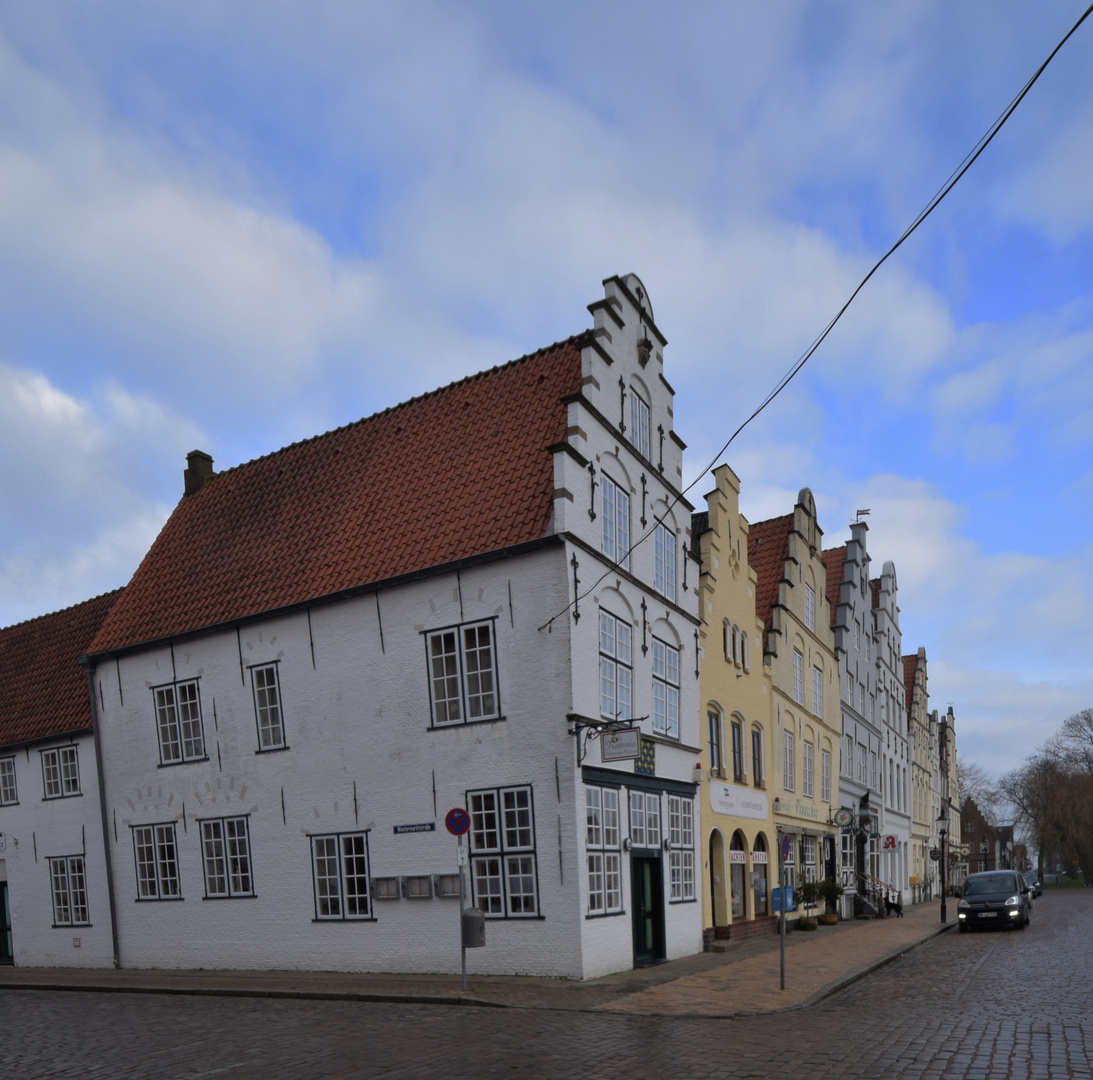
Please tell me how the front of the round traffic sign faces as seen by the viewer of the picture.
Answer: facing the viewer

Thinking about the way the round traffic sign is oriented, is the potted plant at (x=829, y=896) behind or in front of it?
behind
